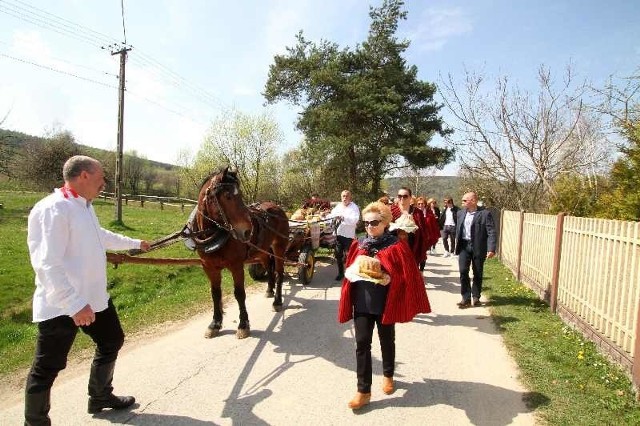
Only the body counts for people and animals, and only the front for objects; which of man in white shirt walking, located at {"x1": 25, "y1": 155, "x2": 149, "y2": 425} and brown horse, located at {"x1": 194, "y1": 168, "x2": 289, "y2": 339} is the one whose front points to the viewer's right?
the man in white shirt walking

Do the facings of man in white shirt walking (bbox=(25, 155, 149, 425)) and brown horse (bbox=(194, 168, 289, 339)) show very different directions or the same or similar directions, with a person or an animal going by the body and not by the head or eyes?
very different directions

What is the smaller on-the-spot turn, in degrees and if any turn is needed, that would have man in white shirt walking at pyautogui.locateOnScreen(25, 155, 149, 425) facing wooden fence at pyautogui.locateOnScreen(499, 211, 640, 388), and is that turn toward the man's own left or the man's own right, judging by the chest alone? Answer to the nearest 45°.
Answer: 0° — they already face it

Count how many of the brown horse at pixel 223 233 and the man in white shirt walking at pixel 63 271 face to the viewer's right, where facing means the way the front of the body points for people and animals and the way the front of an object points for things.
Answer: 1

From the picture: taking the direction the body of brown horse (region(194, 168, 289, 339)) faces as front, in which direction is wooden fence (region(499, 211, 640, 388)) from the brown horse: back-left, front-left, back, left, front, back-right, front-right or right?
back-left

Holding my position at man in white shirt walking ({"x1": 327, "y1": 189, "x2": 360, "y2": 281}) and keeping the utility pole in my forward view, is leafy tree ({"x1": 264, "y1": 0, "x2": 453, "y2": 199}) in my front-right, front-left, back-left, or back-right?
front-right

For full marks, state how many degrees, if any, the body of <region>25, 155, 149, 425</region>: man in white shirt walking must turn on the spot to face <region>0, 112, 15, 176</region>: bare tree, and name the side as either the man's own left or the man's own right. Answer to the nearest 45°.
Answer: approximately 90° to the man's own left

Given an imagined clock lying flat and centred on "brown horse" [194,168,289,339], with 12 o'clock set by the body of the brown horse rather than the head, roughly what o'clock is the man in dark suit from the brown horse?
The man in dark suit is roughly at 7 o'clock from the brown horse.

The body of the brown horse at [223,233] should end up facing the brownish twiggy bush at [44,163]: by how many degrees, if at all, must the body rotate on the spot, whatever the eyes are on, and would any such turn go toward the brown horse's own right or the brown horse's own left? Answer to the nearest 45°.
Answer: approximately 90° to the brown horse's own right

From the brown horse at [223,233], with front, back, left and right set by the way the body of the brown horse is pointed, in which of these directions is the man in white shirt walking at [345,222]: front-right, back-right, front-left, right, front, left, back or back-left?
back

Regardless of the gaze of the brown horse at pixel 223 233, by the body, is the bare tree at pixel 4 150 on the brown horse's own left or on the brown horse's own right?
on the brown horse's own right

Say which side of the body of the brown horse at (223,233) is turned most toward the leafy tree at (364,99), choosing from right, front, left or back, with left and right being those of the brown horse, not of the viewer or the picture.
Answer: back

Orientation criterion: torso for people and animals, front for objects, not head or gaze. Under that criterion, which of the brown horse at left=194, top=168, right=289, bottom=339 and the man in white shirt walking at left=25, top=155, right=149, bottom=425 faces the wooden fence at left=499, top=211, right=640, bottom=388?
the man in white shirt walking

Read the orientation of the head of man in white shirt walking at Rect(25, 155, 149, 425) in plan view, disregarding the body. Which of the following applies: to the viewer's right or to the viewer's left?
to the viewer's right

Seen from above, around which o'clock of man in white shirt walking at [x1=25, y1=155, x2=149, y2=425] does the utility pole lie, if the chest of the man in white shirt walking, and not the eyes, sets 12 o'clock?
The utility pole is roughly at 9 o'clock from the man in white shirt walking.

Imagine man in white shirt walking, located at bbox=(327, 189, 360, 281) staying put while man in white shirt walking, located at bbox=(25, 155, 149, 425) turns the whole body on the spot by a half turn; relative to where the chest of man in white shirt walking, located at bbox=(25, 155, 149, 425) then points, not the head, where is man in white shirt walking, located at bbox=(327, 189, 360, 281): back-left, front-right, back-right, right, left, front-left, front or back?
back-right

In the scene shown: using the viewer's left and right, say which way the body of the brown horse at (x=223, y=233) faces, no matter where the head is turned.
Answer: facing the viewer and to the left of the viewer

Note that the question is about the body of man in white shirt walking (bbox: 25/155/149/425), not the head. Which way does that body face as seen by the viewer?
to the viewer's right
